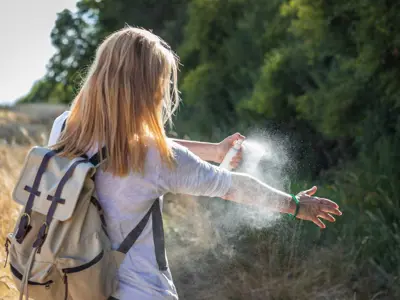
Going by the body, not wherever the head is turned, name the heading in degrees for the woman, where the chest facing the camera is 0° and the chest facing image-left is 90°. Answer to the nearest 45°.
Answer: approximately 225°

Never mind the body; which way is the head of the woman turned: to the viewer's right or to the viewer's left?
to the viewer's right
